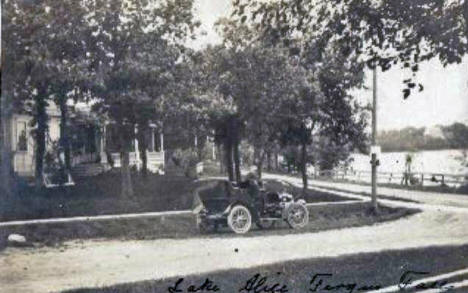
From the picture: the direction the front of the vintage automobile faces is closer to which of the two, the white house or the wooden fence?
the wooden fence

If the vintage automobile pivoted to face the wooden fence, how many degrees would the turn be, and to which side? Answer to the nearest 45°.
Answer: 0° — it already faces it

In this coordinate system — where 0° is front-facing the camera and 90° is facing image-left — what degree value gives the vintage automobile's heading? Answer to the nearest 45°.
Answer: approximately 225°

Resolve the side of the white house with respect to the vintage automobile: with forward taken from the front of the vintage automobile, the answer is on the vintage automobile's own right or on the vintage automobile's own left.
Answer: on the vintage automobile's own left
